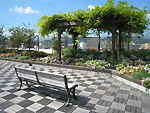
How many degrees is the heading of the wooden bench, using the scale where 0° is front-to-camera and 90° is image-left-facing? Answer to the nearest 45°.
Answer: approximately 225°
